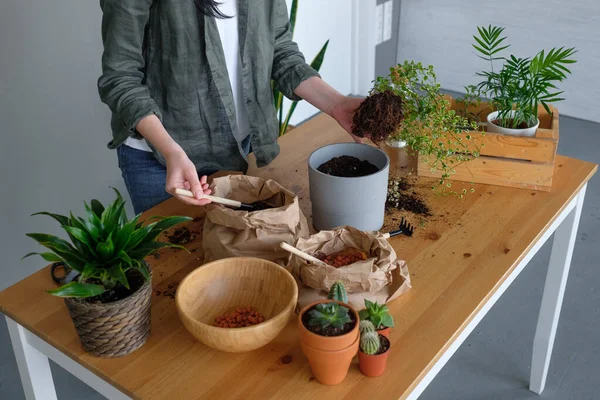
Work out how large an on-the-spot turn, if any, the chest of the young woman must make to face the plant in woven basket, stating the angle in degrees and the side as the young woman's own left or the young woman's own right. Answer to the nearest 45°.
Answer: approximately 45° to the young woman's own right

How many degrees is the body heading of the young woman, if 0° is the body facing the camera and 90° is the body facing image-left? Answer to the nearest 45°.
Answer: approximately 315°

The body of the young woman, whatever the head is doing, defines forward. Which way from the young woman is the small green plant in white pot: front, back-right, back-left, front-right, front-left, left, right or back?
front-left

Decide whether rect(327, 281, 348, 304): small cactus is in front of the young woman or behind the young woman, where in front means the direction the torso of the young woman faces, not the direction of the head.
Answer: in front

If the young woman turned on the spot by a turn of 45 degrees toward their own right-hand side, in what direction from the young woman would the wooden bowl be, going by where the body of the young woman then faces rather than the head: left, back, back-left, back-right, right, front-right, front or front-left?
front

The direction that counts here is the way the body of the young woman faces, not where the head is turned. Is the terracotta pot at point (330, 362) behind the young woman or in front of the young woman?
in front

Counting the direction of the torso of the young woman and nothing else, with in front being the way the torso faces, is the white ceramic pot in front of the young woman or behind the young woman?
in front
